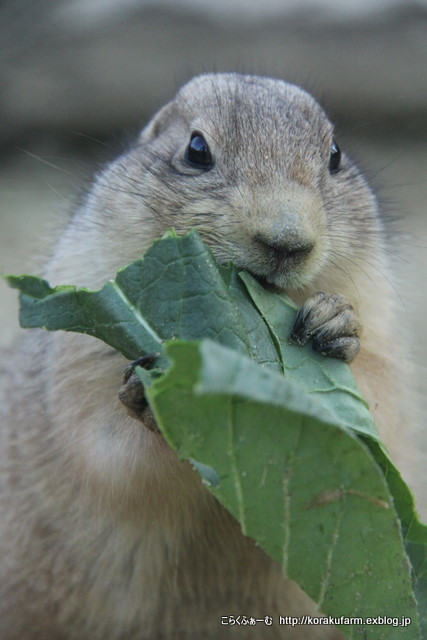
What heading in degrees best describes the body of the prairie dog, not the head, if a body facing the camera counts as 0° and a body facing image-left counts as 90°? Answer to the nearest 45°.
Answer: approximately 315°
